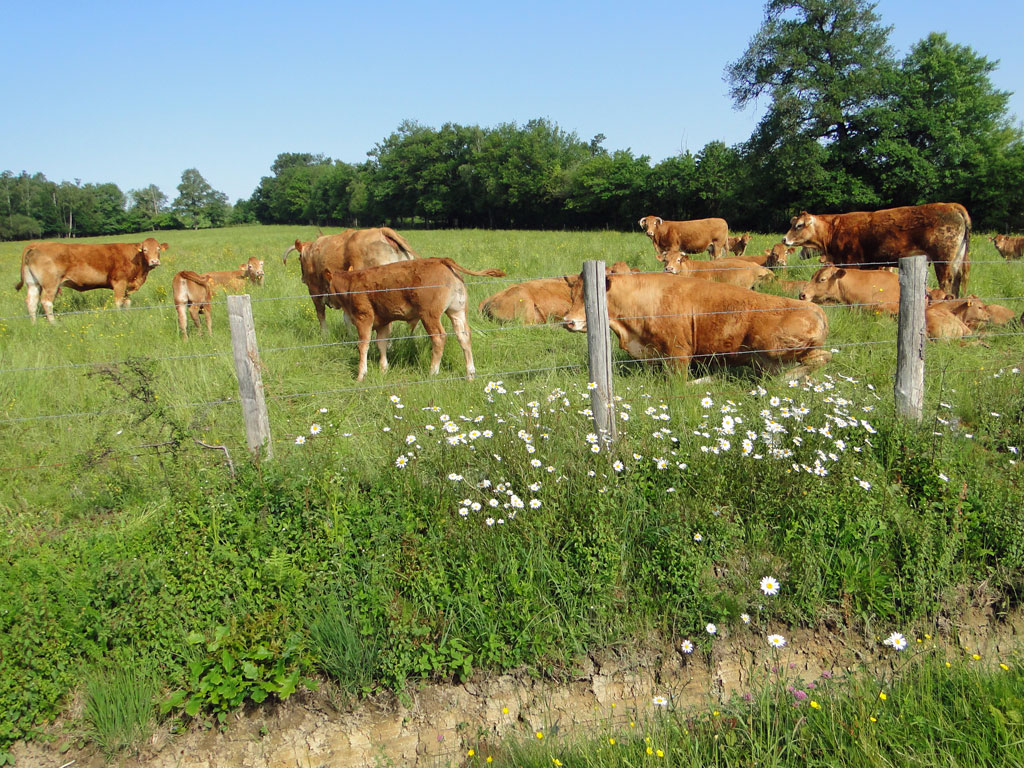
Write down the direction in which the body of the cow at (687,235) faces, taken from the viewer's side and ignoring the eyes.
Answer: to the viewer's left

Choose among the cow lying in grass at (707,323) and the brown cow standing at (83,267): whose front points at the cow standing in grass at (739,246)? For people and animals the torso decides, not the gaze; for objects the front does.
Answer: the brown cow standing

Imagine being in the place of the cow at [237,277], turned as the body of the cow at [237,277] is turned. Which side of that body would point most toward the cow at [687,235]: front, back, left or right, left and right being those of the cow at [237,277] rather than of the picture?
front

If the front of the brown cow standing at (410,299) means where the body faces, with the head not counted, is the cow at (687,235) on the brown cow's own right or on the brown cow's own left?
on the brown cow's own right

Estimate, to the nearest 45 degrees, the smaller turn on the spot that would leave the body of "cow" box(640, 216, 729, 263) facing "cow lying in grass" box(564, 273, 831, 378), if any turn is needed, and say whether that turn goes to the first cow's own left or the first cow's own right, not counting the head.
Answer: approximately 90° to the first cow's own left

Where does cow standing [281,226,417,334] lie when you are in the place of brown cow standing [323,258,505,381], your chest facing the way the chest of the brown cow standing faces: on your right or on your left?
on your right

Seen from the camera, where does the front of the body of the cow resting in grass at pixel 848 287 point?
to the viewer's left

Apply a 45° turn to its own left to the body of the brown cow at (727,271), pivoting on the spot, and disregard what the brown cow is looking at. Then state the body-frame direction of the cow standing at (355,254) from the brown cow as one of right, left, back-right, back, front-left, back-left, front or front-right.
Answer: front

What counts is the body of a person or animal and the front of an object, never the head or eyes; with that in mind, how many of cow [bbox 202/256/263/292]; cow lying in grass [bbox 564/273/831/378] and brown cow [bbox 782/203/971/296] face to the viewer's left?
2

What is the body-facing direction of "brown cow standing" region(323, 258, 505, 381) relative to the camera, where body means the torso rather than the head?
to the viewer's left

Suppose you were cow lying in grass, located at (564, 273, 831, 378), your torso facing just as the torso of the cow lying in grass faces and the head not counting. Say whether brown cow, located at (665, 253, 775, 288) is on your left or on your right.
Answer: on your right

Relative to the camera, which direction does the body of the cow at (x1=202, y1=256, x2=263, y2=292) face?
to the viewer's right

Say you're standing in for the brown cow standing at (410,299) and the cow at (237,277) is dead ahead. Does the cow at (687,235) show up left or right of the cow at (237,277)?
right

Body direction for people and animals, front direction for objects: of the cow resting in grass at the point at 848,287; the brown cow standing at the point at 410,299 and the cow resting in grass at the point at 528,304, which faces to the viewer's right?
the cow resting in grass at the point at 528,304

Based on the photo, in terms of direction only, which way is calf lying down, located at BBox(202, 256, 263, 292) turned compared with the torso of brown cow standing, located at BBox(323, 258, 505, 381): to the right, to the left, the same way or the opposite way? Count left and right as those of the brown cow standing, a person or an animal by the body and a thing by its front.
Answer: the opposite way

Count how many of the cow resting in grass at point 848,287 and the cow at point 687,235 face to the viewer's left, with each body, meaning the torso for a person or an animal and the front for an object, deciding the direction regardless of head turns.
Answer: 2

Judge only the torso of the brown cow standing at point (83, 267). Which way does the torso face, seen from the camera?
to the viewer's right
